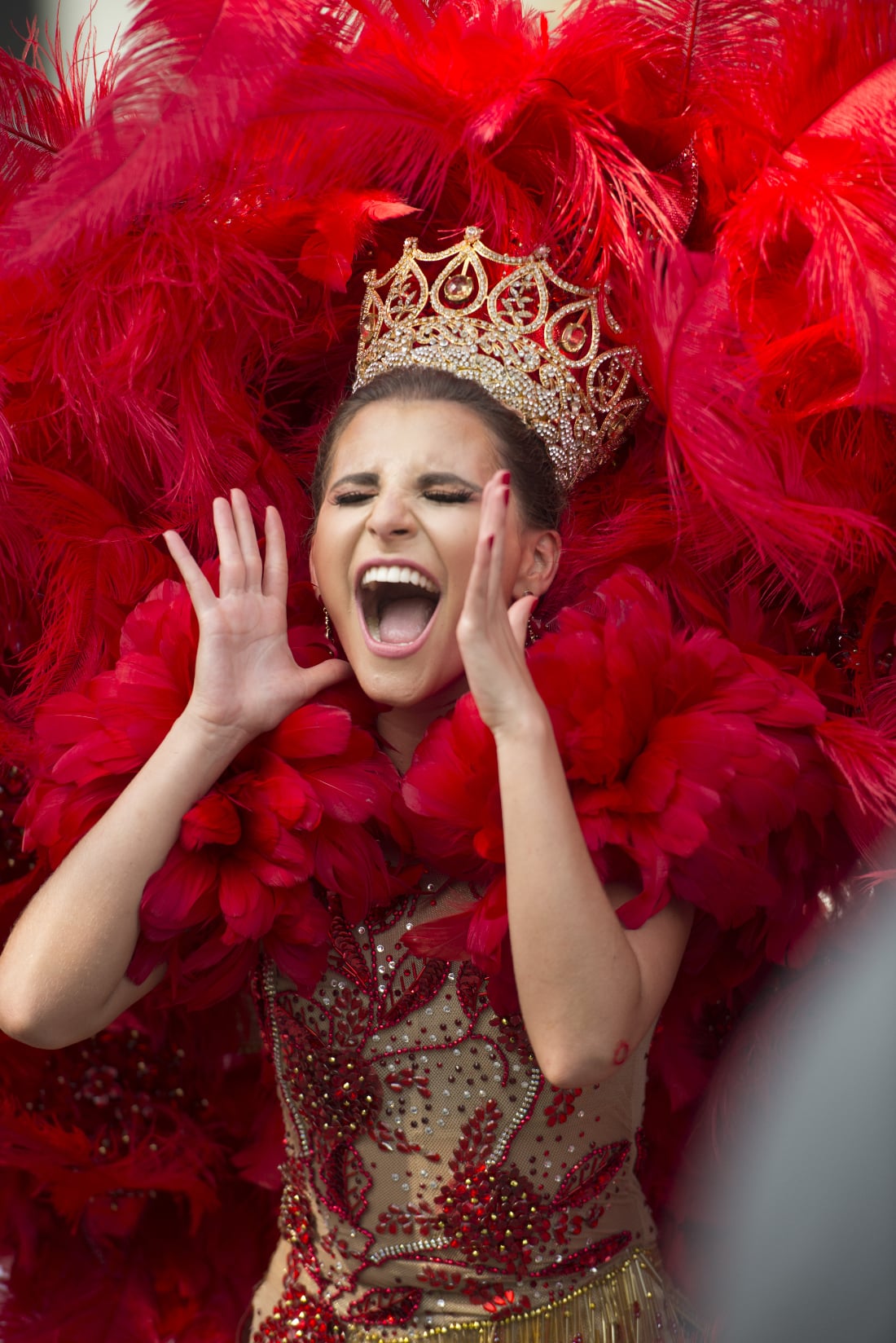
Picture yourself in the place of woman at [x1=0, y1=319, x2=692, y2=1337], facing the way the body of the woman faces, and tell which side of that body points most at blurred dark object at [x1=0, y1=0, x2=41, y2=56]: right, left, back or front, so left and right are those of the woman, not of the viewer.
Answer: back

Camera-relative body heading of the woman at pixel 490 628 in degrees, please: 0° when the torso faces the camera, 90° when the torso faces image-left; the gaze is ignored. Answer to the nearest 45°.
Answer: approximately 45°
